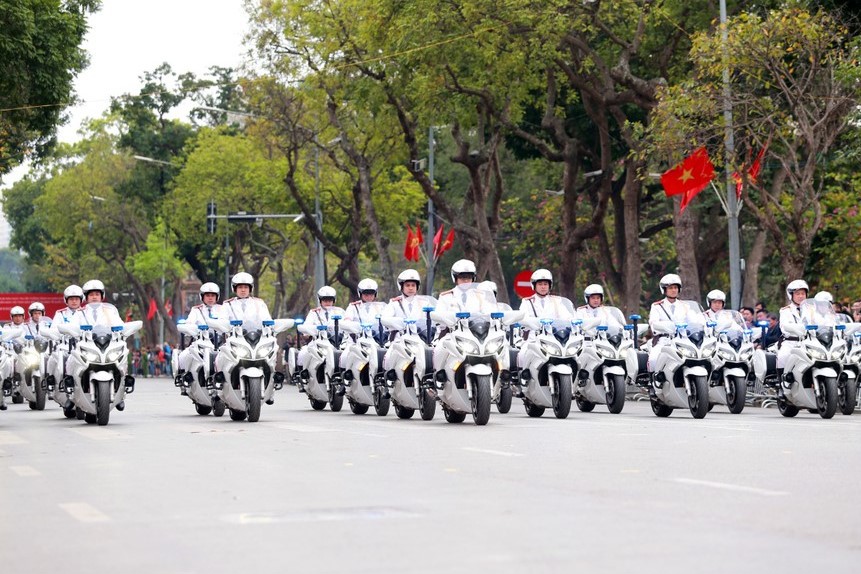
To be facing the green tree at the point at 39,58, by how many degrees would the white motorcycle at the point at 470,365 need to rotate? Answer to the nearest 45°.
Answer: approximately 135° to its right

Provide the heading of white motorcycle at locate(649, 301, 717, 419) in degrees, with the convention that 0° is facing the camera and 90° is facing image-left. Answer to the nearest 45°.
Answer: approximately 315°

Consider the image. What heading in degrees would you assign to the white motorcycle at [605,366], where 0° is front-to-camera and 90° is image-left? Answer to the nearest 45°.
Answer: approximately 315°

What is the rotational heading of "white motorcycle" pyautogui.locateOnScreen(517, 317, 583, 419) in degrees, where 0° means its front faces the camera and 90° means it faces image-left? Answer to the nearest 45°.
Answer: approximately 315°

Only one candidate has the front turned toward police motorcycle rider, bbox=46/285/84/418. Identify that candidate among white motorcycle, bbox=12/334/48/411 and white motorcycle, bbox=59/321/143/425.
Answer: white motorcycle, bbox=12/334/48/411

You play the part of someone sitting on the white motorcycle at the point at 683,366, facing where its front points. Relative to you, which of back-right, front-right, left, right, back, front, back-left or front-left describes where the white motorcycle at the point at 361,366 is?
back-right

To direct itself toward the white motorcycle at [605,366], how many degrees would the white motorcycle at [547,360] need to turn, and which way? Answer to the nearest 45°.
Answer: approximately 90° to its left

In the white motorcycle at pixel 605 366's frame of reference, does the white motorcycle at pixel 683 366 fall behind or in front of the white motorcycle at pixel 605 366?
in front

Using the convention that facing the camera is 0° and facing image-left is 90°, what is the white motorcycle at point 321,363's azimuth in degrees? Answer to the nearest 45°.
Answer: approximately 315°
